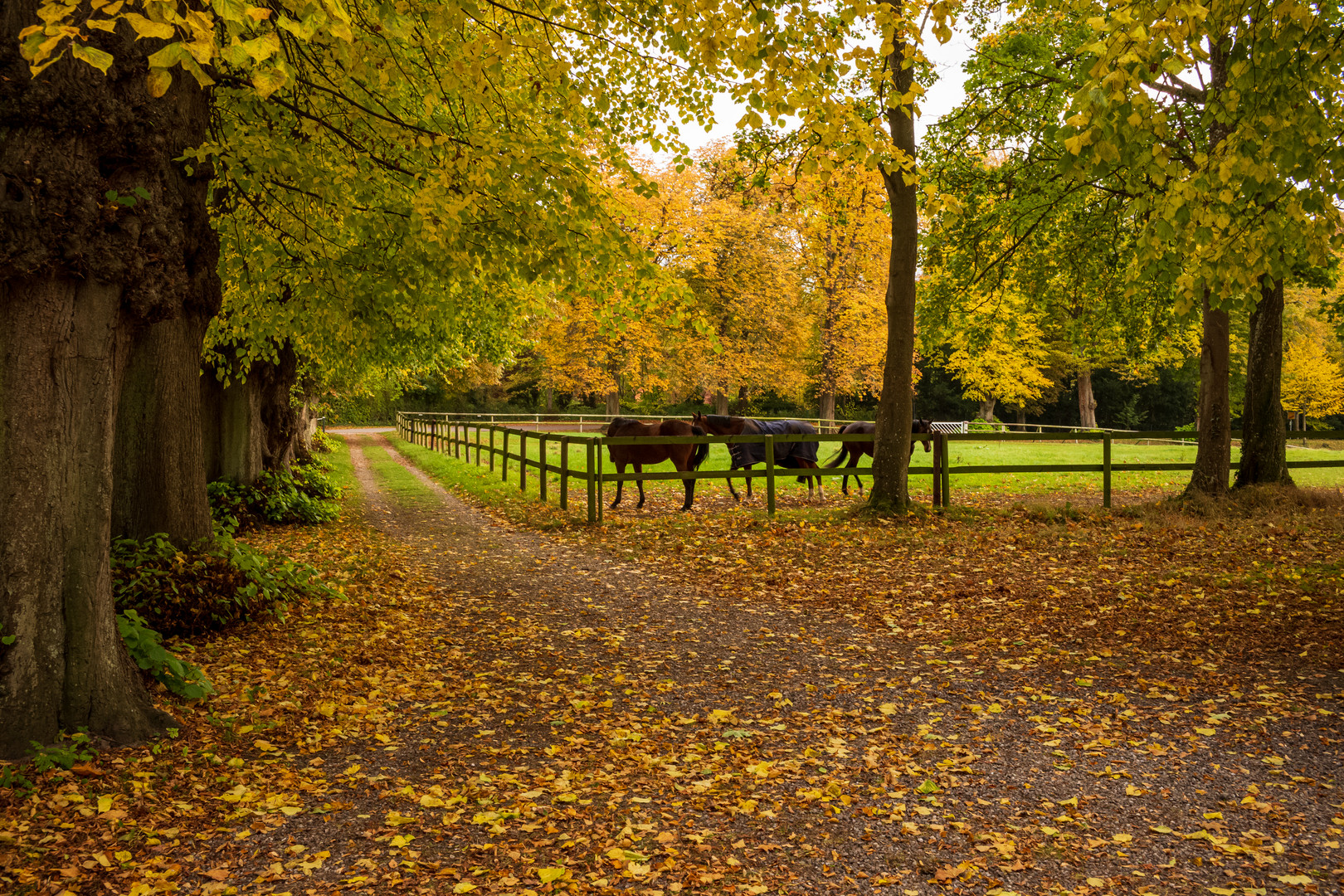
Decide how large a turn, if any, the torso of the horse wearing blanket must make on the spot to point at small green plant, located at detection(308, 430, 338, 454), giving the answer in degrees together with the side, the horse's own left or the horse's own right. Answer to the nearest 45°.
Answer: approximately 45° to the horse's own right

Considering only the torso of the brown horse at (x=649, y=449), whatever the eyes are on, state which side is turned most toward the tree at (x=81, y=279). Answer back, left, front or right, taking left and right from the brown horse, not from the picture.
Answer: left

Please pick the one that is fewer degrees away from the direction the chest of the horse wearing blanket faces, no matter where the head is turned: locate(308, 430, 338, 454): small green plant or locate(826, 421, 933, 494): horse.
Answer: the small green plant

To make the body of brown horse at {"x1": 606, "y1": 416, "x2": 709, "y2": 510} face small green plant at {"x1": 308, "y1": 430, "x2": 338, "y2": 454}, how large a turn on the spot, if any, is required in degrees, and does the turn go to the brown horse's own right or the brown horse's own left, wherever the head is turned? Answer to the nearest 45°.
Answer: approximately 45° to the brown horse's own right

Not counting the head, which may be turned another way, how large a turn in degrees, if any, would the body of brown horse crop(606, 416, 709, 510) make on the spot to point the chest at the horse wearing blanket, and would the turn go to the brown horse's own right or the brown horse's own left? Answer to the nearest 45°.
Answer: approximately 180°

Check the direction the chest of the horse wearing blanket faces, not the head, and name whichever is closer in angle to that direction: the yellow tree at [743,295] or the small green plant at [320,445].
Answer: the small green plant

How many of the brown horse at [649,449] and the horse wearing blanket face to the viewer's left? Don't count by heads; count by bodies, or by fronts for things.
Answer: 2

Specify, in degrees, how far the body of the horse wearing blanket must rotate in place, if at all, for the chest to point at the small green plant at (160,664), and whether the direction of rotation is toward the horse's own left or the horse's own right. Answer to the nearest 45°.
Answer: approximately 90° to the horse's own left

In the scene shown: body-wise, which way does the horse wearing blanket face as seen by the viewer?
to the viewer's left

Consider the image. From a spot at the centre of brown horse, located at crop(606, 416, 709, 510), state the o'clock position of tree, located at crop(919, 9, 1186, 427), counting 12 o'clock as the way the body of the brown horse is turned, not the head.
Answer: The tree is roughly at 4 o'clock from the brown horse.

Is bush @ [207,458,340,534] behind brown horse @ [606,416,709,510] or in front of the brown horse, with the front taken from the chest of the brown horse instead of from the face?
in front

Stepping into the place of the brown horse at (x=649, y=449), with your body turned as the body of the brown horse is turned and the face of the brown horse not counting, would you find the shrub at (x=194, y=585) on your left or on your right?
on your left
